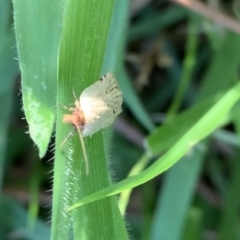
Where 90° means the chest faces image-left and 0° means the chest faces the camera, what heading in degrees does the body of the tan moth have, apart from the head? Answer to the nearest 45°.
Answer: approximately 90°
